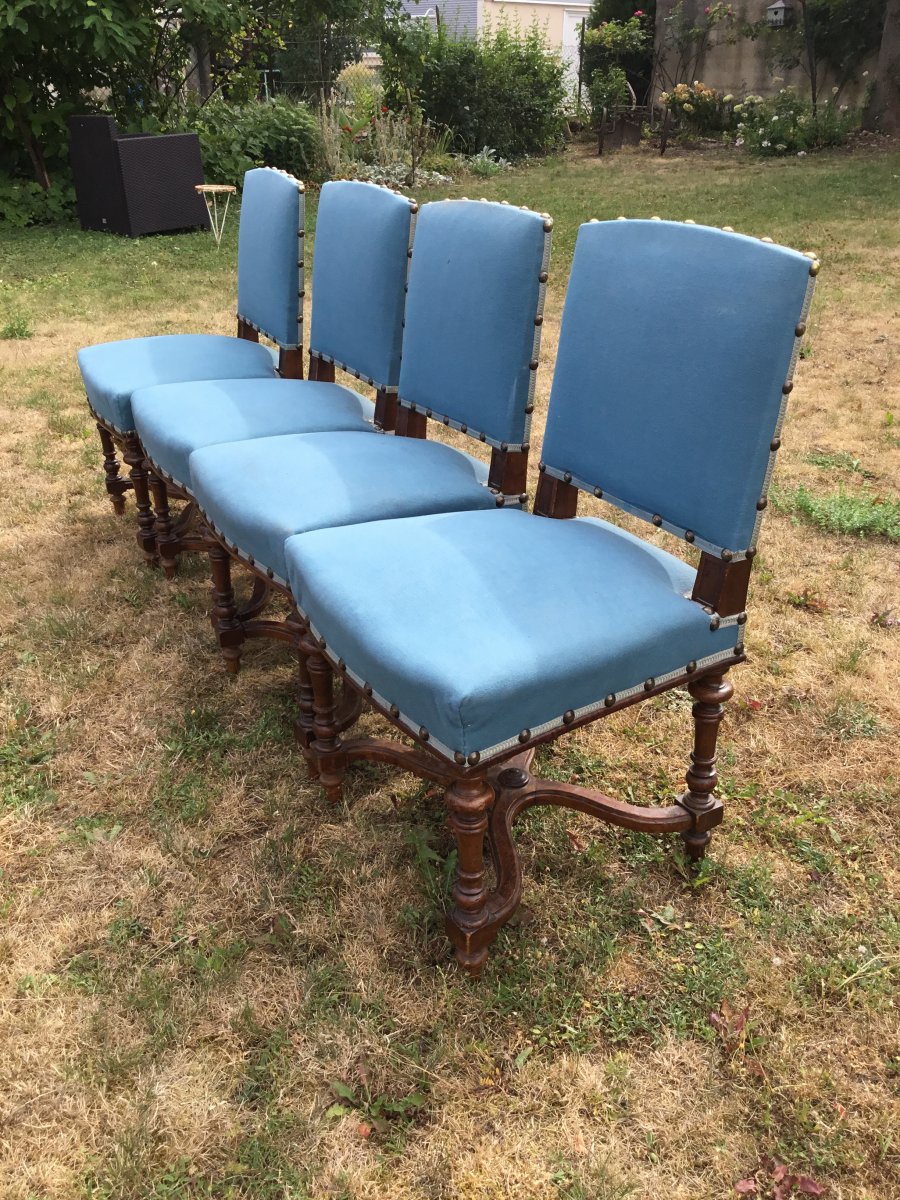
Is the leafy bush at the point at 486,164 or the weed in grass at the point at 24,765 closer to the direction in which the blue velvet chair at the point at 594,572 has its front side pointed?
the weed in grass

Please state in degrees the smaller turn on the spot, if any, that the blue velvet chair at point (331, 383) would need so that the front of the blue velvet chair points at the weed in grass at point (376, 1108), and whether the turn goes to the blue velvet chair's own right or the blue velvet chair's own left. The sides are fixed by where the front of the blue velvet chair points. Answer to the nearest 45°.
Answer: approximately 45° to the blue velvet chair's own left

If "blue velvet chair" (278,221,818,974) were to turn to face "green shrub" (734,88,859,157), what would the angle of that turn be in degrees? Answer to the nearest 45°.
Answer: approximately 135° to its right

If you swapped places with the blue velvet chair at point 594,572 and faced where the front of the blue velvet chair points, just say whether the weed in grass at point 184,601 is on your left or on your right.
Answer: on your right

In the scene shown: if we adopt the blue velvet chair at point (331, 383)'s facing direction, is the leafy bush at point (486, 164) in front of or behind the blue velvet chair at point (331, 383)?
behind

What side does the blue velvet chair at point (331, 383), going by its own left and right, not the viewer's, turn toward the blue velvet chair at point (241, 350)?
right

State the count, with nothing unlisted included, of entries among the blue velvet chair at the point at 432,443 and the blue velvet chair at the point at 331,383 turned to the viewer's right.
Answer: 0

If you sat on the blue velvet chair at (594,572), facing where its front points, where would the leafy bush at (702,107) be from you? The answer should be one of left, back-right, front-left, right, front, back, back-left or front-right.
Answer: back-right

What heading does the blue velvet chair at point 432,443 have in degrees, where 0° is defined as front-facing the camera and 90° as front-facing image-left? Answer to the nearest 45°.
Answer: approximately 45°

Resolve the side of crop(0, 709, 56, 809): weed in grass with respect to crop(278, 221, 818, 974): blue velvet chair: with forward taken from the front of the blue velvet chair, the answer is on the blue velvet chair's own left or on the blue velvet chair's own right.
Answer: on the blue velvet chair's own right

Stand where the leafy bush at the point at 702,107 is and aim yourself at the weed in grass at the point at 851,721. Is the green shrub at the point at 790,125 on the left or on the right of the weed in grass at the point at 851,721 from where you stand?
left
